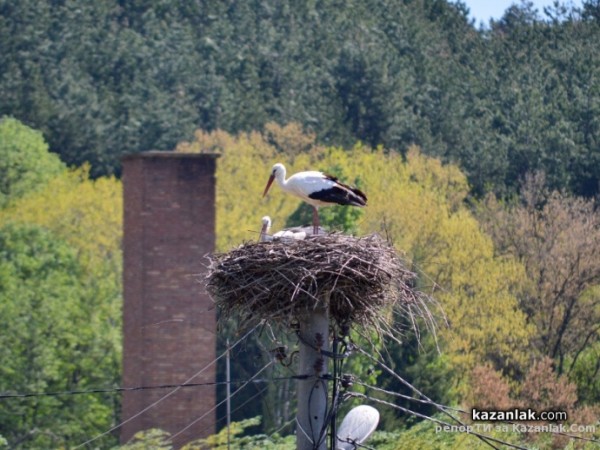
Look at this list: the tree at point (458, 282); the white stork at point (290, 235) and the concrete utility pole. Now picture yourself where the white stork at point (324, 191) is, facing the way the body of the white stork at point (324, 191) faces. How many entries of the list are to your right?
1

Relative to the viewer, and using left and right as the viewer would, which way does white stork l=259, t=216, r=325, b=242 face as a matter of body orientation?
facing to the left of the viewer

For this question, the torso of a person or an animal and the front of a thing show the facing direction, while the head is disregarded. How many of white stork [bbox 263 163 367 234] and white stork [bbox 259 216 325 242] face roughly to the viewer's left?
2

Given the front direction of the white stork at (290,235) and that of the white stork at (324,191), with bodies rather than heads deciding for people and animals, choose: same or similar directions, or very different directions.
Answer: same or similar directions

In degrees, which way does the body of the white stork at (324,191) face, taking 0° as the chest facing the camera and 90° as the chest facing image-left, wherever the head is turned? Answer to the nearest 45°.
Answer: approximately 90°
